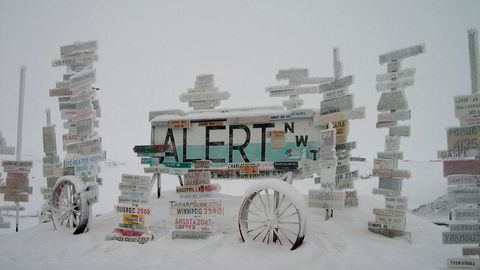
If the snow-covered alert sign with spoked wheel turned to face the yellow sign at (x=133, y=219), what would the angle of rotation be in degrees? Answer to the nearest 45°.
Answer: approximately 90° to its right

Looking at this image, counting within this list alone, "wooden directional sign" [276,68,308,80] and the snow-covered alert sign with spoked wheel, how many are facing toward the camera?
2

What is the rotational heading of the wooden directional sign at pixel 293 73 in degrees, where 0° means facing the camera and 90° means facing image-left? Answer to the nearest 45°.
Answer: approximately 0°

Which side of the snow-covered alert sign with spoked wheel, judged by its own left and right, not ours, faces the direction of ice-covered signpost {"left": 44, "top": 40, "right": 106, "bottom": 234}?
right

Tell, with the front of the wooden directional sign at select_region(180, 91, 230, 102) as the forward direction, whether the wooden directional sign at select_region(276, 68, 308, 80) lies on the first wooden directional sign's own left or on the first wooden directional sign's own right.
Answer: on the first wooden directional sign's own left

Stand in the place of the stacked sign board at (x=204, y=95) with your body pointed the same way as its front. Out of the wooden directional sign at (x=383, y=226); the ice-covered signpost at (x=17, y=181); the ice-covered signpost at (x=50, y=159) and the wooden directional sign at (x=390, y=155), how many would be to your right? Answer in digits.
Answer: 2

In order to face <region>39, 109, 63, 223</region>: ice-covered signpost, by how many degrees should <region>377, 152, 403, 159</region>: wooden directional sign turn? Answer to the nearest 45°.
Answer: approximately 90° to its right
